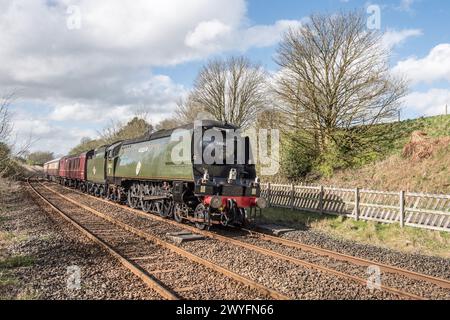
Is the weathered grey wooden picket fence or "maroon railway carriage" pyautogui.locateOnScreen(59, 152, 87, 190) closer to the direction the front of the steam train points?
the weathered grey wooden picket fence

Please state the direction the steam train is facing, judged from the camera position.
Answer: facing the viewer and to the right of the viewer

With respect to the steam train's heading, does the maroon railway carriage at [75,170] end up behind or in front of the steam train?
behind
